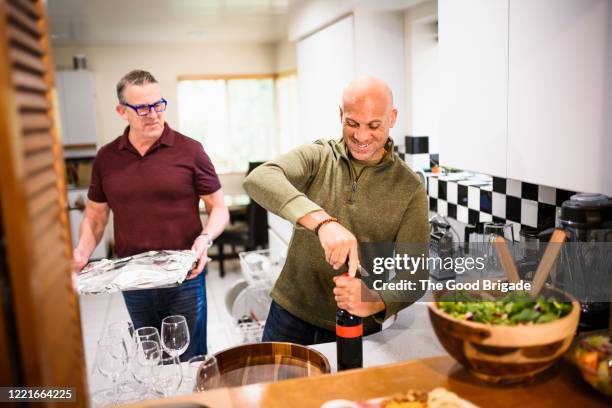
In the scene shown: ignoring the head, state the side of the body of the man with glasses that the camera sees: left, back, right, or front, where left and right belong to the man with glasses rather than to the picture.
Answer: front

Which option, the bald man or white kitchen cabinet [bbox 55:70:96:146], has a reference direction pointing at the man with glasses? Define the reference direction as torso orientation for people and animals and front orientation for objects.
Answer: the white kitchen cabinet

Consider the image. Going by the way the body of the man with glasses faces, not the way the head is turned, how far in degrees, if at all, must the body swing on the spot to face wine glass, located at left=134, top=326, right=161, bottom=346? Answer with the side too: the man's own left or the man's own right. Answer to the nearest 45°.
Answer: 0° — they already face it

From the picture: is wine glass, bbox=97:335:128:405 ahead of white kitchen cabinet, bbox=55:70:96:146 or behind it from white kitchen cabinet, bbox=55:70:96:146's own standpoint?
ahead

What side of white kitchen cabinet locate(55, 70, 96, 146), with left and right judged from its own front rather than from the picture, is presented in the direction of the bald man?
front

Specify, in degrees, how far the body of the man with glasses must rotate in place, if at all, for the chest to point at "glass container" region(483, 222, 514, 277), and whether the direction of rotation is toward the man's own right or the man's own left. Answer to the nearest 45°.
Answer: approximately 45° to the man's own left

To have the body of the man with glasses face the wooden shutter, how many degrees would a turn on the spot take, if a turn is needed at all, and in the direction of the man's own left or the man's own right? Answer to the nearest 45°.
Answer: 0° — they already face it

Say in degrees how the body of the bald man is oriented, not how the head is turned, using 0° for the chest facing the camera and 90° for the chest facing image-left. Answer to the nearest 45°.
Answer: approximately 0°

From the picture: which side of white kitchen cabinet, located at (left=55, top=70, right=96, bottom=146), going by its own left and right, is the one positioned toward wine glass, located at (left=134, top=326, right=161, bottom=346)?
front

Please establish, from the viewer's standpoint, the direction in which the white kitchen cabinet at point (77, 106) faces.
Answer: facing the viewer

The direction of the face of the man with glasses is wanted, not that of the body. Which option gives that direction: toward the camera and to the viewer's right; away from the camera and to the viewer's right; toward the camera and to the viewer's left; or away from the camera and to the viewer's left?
toward the camera and to the viewer's right
